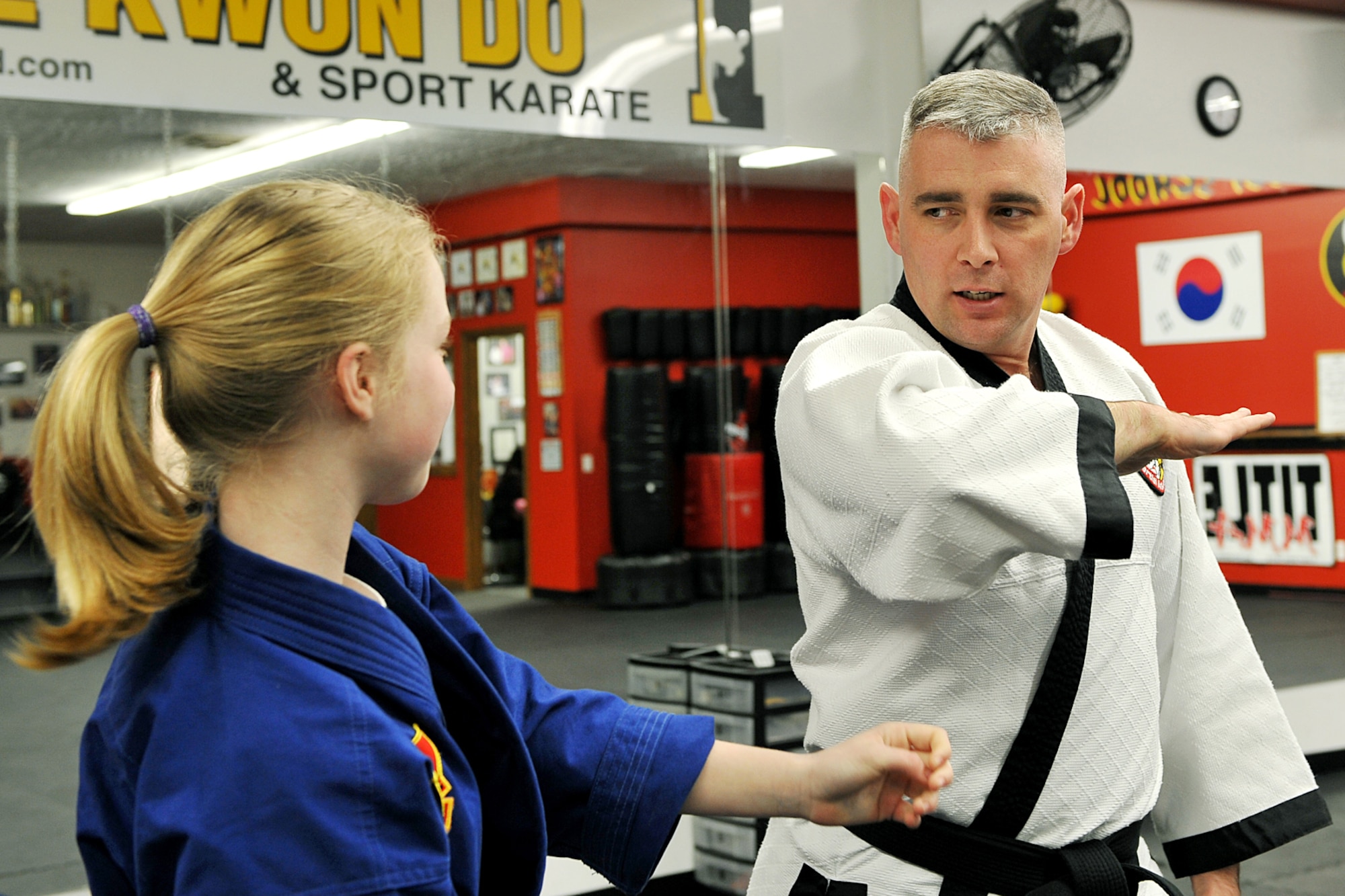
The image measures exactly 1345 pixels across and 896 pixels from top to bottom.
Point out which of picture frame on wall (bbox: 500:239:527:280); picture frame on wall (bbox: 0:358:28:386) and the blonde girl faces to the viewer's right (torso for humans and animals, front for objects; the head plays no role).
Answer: the blonde girl

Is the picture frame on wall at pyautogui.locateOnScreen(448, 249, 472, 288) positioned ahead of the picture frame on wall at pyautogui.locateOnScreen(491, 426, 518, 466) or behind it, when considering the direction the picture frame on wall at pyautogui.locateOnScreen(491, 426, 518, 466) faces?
ahead

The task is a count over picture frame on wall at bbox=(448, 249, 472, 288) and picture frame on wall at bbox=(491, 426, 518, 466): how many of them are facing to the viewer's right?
0

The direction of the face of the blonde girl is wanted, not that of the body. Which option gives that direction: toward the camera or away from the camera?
away from the camera

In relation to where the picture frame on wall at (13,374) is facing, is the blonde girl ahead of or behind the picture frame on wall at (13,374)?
ahead

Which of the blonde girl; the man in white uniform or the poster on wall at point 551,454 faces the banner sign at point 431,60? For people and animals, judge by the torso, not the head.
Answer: the poster on wall

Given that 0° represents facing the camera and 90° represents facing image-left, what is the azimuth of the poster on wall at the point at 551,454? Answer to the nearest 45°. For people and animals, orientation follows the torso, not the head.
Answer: approximately 0°
